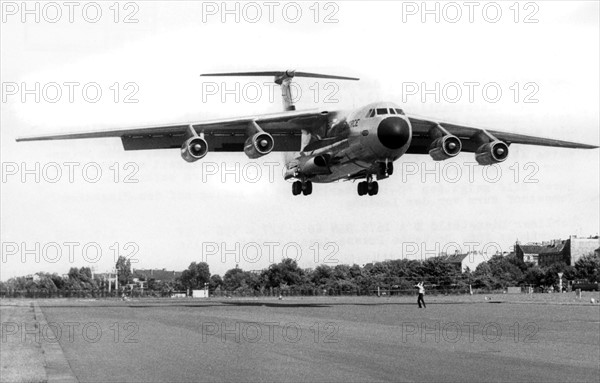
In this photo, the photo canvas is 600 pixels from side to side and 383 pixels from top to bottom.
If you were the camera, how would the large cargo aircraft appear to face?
facing the viewer
